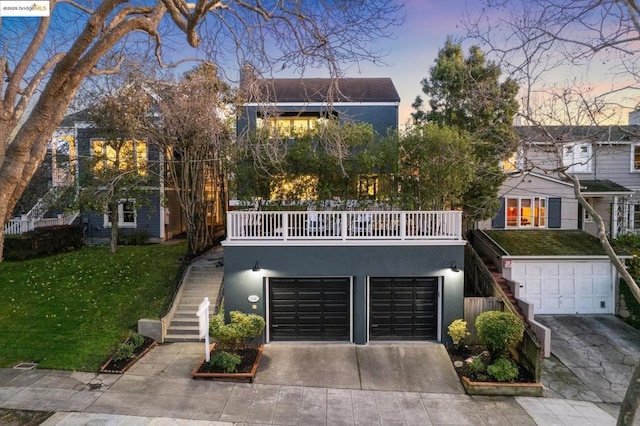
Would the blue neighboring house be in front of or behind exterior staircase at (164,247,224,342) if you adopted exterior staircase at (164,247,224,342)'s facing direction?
behind

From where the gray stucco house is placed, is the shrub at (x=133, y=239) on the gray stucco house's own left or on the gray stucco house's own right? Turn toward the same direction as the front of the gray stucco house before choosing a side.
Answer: on the gray stucco house's own right

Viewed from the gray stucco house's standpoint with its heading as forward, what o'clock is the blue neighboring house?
The blue neighboring house is roughly at 4 o'clock from the gray stucco house.

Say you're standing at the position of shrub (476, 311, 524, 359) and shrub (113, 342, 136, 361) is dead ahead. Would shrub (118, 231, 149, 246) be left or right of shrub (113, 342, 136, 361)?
right

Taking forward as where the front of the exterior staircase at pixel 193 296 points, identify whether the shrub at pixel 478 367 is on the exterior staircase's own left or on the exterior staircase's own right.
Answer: on the exterior staircase's own left

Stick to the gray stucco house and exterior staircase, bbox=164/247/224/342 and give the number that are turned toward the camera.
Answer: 2

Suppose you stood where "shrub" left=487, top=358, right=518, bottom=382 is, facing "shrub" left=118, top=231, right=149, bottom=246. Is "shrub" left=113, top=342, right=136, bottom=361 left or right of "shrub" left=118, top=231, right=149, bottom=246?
left

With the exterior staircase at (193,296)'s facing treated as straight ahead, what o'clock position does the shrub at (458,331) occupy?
The shrub is roughly at 10 o'clock from the exterior staircase.

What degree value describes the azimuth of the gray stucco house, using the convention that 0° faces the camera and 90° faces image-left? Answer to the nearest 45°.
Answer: approximately 0°

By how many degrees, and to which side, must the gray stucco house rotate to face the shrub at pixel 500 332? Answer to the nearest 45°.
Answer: approximately 45° to its left
